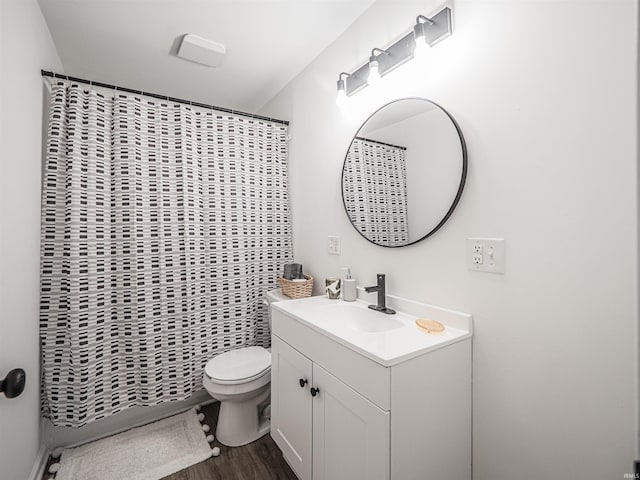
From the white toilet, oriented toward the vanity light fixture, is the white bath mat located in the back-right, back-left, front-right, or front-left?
back-right

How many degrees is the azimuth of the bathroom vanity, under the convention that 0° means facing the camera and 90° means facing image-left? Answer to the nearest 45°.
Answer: approximately 45°

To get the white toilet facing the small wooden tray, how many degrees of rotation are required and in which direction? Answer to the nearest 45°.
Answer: approximately 90° to its left

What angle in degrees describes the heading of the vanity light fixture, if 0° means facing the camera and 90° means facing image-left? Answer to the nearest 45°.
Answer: approximately 45°

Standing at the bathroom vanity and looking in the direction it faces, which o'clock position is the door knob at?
The door knob is roughly at 1 o'clock from the bathroom vanity.
